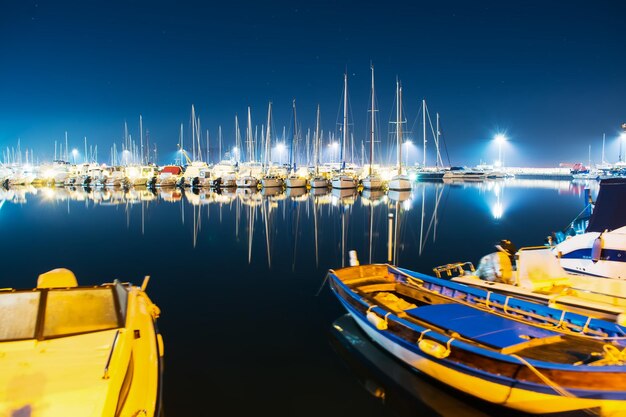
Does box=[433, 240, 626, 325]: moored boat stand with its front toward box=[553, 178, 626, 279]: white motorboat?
no

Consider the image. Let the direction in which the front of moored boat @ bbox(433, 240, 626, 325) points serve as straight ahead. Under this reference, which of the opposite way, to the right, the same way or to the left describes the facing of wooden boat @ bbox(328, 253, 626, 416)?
the same way

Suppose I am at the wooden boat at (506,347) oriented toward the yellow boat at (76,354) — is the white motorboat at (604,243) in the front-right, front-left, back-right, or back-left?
back-right
